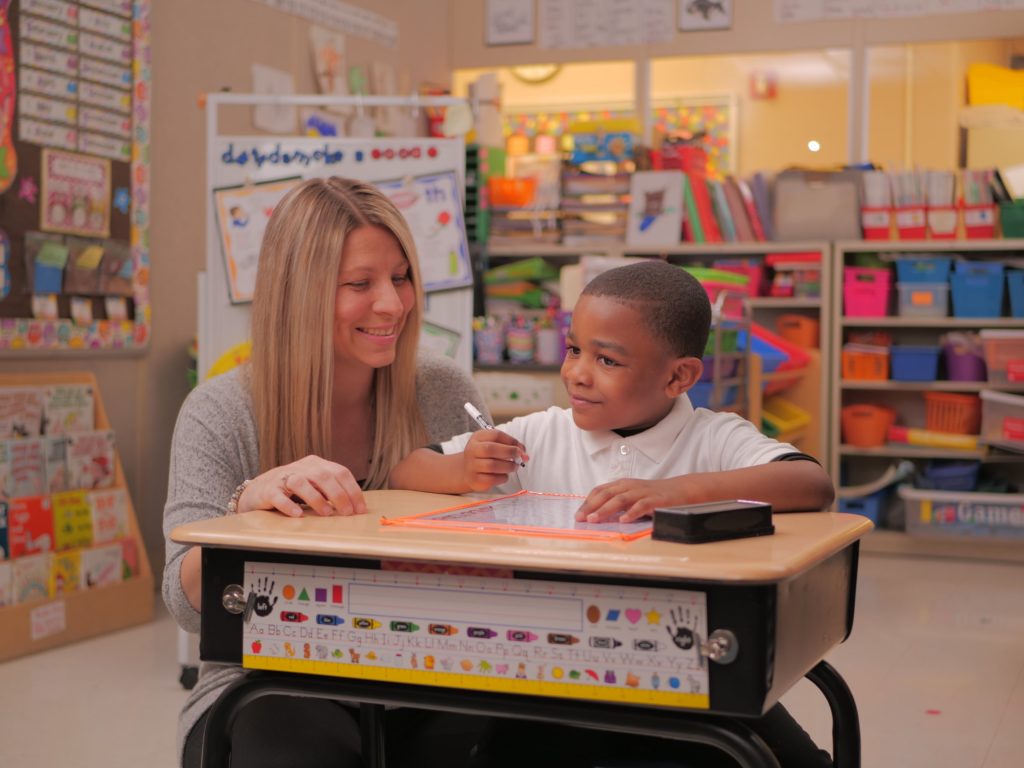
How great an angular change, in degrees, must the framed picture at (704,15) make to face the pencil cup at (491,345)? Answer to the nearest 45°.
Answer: approximately 45° to its right

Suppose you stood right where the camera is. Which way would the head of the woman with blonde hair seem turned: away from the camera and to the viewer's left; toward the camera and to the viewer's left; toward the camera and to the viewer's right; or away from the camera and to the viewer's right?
toward the camera and to the viewer's right

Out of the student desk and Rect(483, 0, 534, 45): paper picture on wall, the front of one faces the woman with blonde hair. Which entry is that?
the paper picture on wall

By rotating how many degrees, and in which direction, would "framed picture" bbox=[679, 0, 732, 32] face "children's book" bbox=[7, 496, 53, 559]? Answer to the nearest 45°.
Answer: approximately 45° to its right

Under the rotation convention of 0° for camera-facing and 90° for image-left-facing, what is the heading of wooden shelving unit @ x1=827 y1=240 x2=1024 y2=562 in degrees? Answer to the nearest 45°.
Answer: approximately 0°

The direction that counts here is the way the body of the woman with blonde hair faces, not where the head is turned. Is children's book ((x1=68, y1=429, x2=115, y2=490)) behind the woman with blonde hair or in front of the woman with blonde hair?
behind
